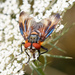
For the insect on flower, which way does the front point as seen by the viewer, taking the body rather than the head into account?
toward the camera
